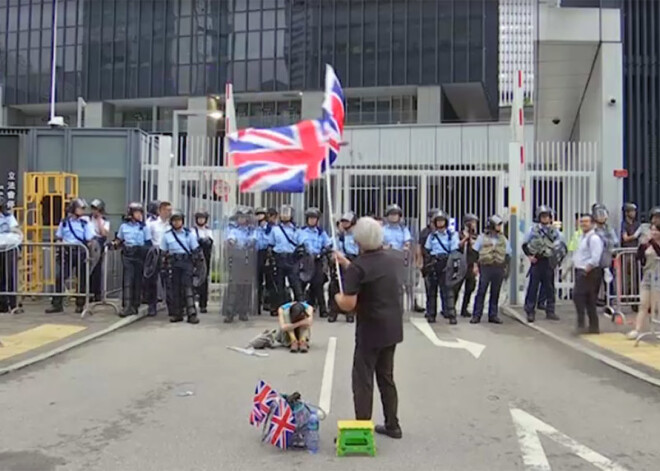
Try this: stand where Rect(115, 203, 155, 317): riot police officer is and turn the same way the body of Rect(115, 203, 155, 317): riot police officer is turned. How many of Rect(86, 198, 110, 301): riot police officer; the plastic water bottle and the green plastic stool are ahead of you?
2

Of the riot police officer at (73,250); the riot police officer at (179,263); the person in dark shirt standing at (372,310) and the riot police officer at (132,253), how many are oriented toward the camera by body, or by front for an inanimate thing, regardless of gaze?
3

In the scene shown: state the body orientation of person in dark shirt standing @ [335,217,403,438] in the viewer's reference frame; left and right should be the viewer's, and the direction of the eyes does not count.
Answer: facing away from the viewer and to the left of the viewer
